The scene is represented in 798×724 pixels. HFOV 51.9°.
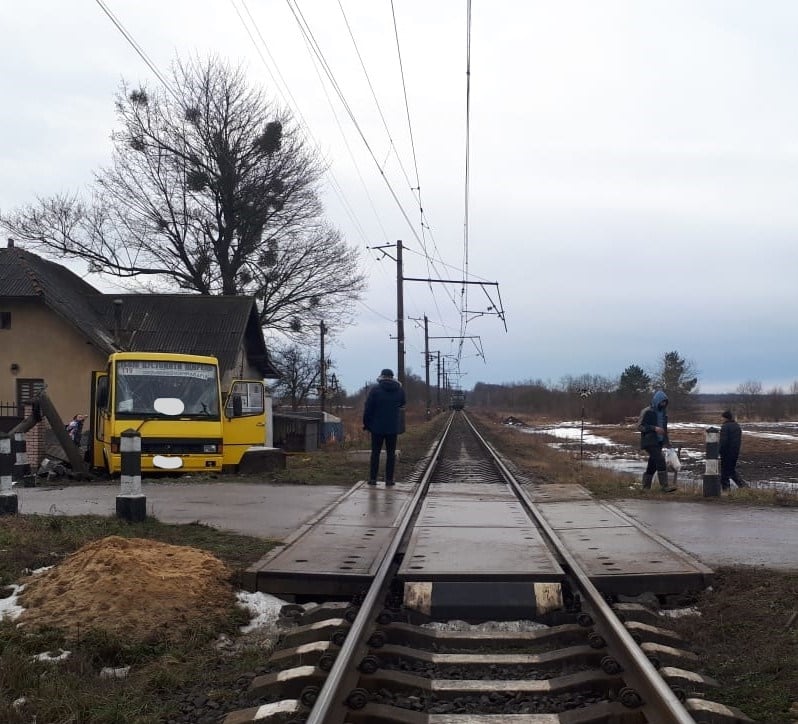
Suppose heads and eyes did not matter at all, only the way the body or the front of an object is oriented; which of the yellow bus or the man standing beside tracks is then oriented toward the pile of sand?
the yellow bus

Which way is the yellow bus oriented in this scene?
toward the camera

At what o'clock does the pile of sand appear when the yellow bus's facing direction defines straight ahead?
The pile of sand is roughly at 12 o'clock from the yellow bus.

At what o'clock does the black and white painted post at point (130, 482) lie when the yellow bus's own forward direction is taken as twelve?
The black and white painted post is roughly at 12 o'clock from the yellow bus.

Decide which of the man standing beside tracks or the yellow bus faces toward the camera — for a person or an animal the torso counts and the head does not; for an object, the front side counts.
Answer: the yellow bus

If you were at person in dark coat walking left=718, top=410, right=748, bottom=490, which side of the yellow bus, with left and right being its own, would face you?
left

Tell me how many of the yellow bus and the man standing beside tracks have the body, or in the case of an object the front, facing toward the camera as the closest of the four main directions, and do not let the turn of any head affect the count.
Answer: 1

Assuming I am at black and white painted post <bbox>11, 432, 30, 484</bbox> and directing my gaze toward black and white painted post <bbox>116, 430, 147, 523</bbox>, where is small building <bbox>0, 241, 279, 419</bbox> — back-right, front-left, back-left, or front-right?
back-left

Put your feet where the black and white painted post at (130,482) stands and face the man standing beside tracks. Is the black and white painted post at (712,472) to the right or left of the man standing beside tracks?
right

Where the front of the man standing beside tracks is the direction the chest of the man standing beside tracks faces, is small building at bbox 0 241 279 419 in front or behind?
in front

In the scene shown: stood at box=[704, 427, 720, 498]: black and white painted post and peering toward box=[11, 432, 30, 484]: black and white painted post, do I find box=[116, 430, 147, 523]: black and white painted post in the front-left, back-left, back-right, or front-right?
front-left

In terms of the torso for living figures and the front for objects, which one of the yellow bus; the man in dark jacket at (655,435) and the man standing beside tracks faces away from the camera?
the man standing beside tracks

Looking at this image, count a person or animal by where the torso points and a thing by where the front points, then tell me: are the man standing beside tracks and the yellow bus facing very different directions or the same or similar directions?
very different directions

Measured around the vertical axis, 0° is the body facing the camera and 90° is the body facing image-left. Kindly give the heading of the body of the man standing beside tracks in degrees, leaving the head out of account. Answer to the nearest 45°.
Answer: approximately 180°
